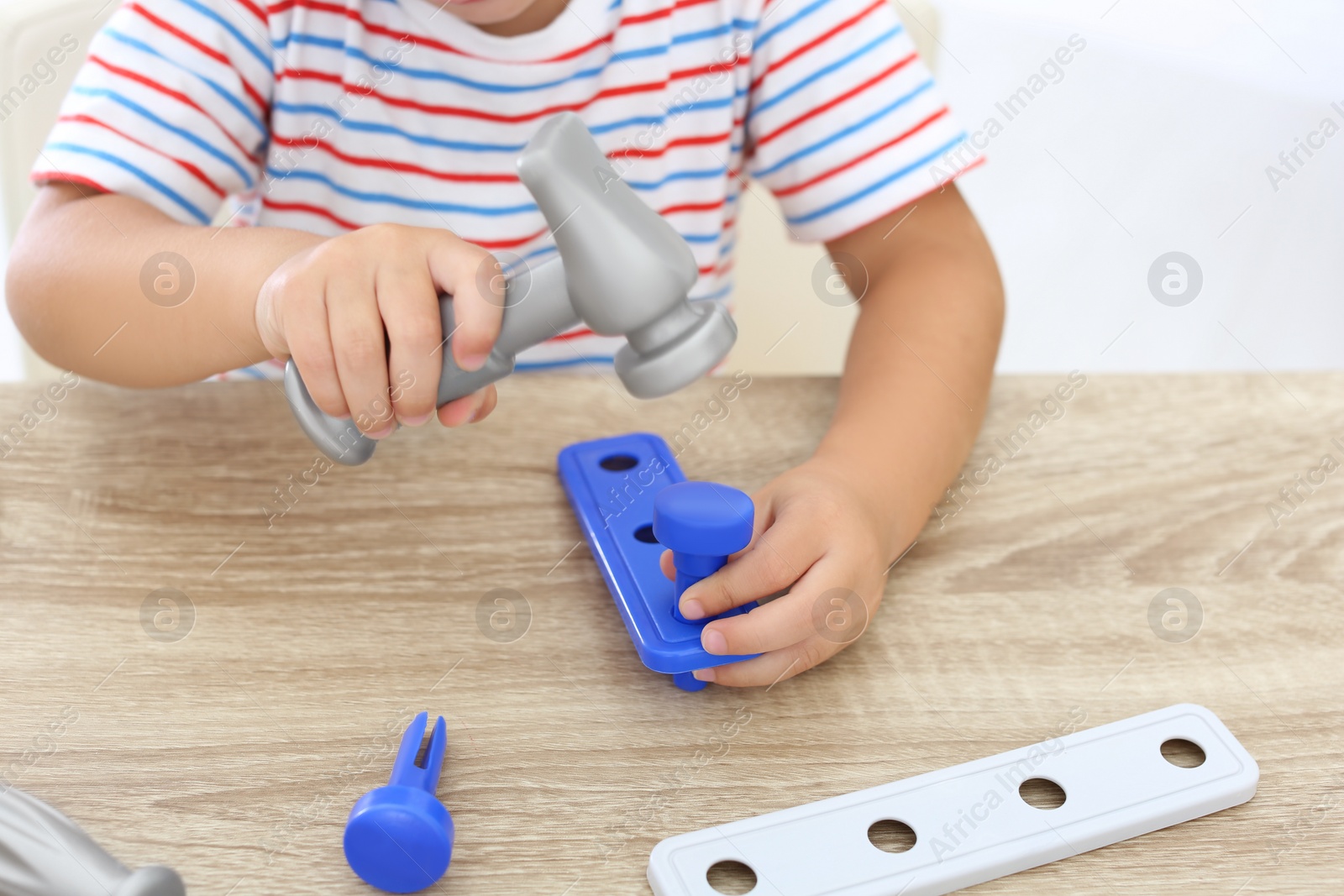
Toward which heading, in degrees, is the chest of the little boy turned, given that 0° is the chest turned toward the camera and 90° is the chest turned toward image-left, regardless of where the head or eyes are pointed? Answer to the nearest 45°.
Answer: approximately 0°
